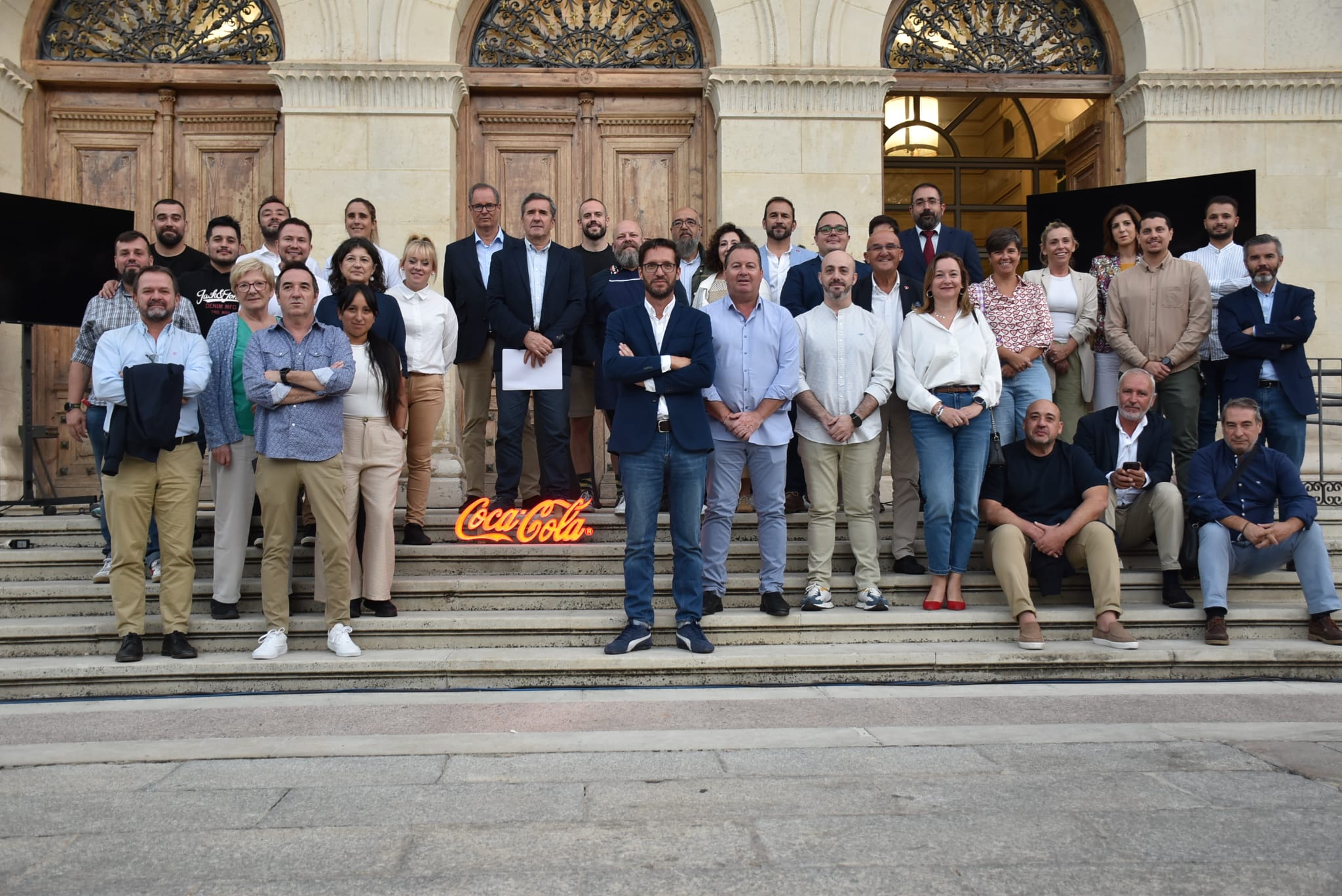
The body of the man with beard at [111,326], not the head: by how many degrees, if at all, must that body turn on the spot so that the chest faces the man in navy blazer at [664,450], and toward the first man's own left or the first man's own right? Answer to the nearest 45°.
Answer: approximately 45° to the first man's own left

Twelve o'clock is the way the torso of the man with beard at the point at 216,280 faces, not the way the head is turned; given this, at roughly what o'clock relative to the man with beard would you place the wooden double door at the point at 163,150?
The wooden double door is roughly at 6 o'clock from the man with beard.

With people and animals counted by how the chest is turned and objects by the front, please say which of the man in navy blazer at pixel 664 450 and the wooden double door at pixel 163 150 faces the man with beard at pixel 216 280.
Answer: the wooden double door

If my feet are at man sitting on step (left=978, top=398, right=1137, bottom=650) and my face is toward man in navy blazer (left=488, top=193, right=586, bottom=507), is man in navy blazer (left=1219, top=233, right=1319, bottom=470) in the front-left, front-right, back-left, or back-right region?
back-right

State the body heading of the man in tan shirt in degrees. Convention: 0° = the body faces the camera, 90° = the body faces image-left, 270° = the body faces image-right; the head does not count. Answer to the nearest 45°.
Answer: approximately 0°

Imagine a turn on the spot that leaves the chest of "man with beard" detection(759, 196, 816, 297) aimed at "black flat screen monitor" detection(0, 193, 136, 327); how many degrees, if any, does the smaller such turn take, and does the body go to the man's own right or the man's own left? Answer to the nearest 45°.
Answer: approximately 90° to the man's own right

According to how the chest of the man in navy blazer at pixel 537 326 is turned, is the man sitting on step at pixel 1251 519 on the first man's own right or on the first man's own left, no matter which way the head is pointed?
on the first man's own left

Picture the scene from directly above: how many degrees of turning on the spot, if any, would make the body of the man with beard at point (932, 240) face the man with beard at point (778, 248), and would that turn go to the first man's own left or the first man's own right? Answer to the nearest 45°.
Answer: approximately 90° to the first man's own right

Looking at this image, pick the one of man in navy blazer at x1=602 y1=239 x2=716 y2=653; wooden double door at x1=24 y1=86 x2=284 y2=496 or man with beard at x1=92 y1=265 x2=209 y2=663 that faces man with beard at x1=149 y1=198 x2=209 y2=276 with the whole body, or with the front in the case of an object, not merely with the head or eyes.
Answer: the wooden double door

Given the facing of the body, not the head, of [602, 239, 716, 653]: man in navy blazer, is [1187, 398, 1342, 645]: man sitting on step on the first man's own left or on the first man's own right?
on the first man's own left

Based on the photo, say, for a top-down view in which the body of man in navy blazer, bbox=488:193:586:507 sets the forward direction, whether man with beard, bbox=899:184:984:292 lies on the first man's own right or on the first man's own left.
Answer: on the first man's own left

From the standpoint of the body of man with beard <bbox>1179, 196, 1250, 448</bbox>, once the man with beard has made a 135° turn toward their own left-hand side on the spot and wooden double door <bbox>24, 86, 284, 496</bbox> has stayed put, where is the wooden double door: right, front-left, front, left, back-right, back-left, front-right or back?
back-left
